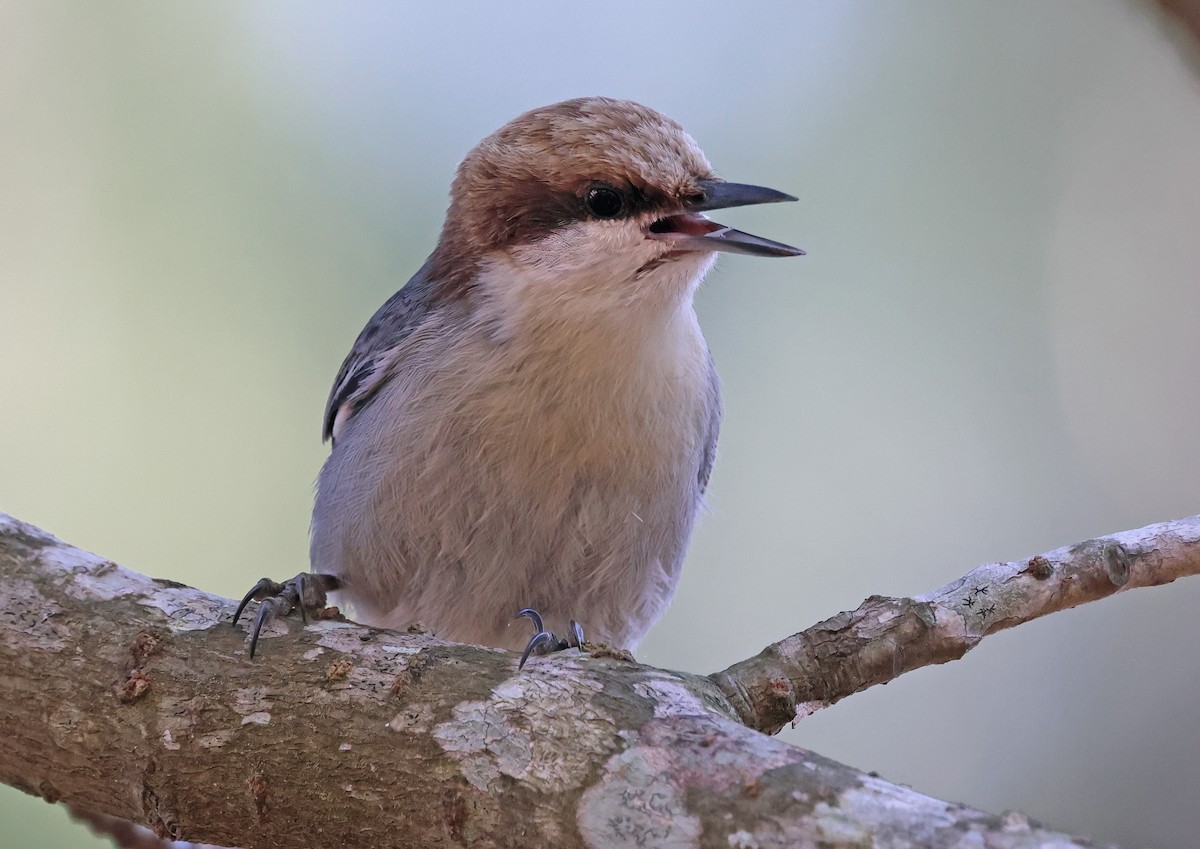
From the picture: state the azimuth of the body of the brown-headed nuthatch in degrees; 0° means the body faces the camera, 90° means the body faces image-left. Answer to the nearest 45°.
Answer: approximately 315°
